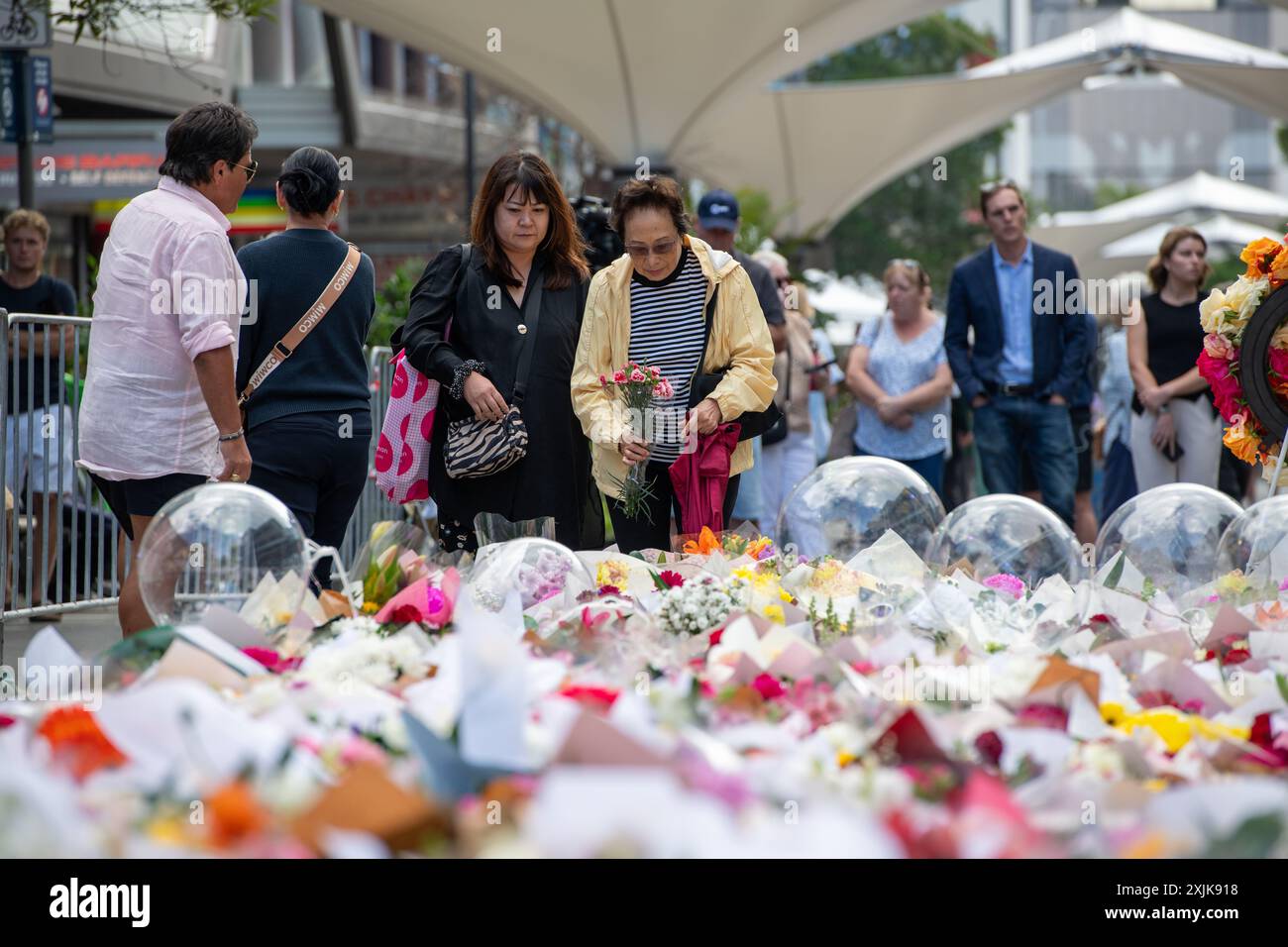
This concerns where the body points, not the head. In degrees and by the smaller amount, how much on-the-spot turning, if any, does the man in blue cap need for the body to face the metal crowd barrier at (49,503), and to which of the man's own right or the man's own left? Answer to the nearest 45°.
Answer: approximately 90° to the man's own right

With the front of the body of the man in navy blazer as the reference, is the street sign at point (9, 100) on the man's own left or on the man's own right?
on the man's own right

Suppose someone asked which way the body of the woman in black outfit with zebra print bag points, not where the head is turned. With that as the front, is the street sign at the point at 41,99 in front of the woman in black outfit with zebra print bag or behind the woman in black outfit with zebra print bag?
behind

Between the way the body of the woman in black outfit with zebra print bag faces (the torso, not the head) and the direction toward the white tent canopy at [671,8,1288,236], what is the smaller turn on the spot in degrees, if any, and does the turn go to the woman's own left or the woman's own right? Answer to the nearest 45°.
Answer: approximately 180°
